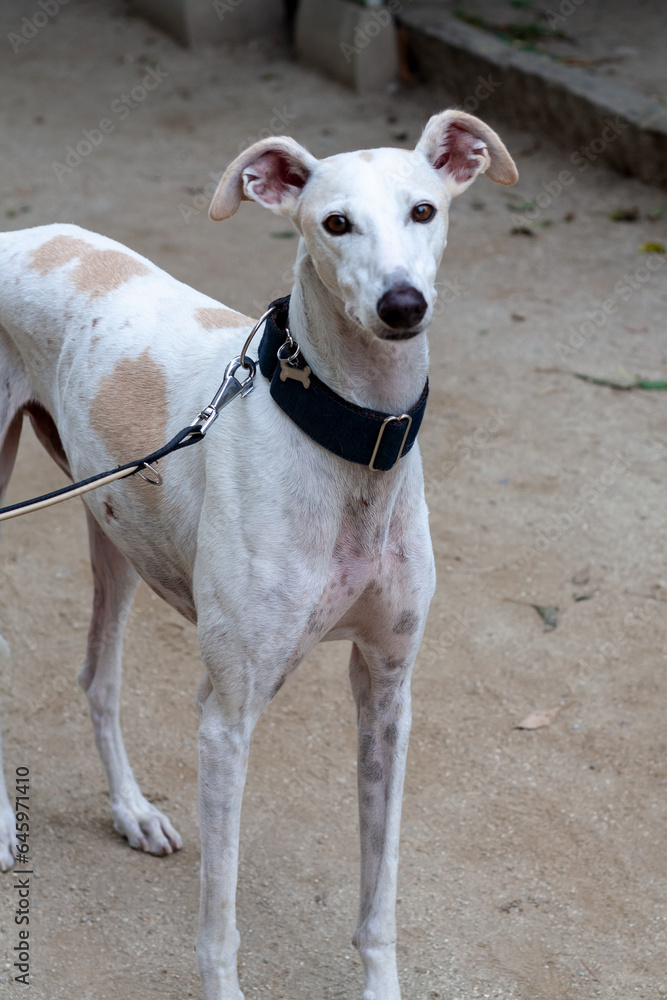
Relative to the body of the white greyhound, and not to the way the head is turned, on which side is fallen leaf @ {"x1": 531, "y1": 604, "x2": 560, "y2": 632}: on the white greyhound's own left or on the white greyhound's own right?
on the white greyhound's own left

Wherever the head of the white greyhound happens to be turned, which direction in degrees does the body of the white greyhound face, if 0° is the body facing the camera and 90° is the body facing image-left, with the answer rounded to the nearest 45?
approximately 315°
